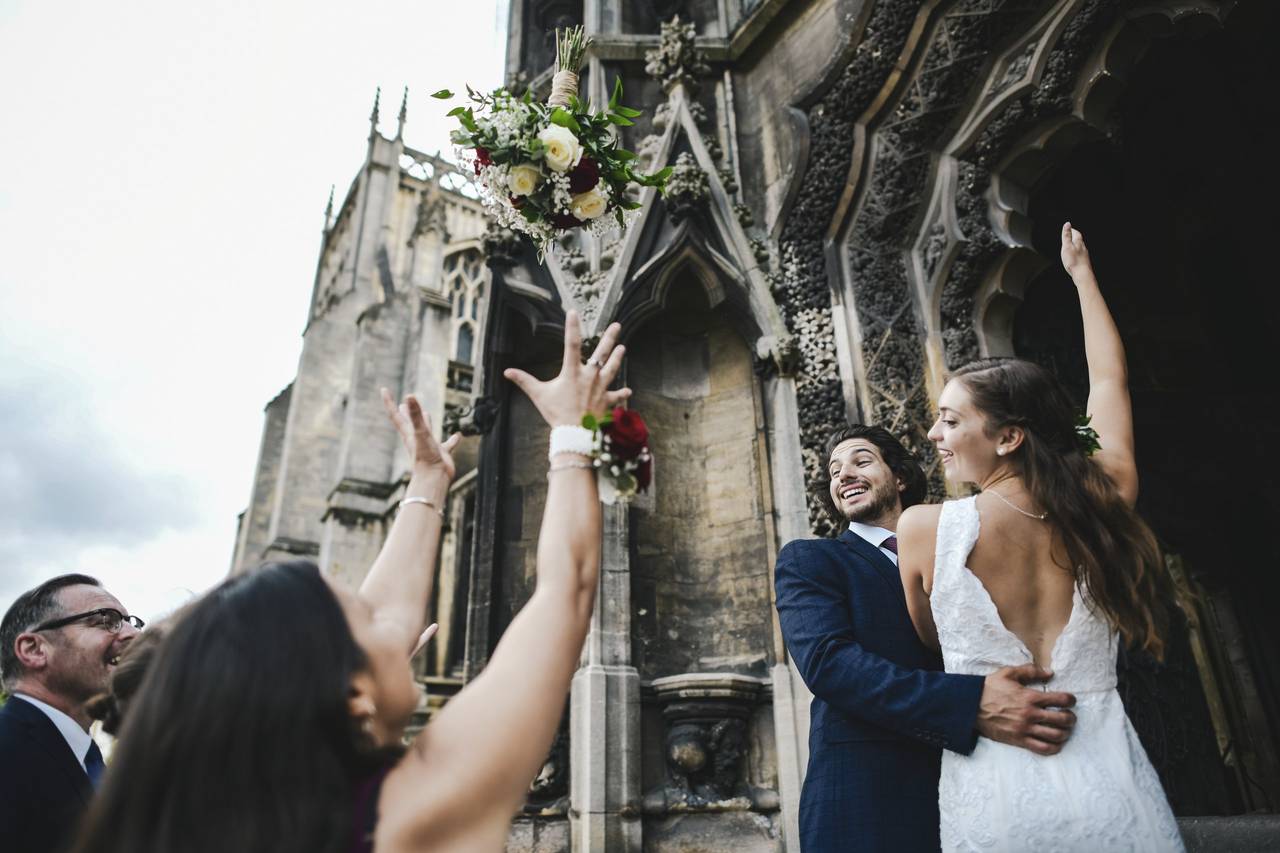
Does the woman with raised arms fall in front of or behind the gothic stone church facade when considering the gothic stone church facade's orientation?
in front

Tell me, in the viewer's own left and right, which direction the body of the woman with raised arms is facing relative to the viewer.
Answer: facing away from the viewer and to the right of the viewer

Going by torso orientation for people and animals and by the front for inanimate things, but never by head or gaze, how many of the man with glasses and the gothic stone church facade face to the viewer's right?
1

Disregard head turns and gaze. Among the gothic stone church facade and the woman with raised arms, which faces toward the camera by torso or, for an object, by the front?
the gothic stone church facade

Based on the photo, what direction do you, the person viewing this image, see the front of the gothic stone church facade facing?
facing the viewer

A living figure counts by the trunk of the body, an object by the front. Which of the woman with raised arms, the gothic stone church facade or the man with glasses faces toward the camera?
the gothic stone church facade

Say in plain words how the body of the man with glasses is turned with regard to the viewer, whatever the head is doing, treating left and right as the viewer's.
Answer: facing to the right of the viewer

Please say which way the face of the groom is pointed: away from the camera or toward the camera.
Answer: toward the camera

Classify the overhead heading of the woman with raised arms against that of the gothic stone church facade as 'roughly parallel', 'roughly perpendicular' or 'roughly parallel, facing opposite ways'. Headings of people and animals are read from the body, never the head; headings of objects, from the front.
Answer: roughly parallel, facing opposite ways

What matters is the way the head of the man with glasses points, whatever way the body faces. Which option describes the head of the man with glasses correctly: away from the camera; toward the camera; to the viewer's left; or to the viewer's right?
to the viewer's right

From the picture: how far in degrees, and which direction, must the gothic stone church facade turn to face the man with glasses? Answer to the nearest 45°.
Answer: approximately 45° to its right

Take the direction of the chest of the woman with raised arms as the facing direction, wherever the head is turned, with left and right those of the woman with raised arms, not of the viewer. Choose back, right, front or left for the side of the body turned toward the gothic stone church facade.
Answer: front

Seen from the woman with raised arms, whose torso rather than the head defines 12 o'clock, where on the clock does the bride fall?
The bride is roughly at 1 o'clock from the woman with raised arms.
